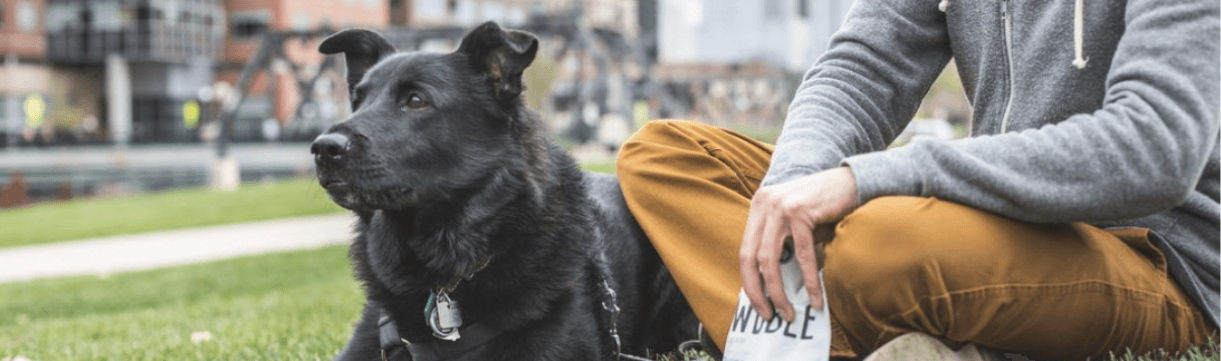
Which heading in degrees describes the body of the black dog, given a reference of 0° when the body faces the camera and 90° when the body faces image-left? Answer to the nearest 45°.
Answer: approximately 45°
